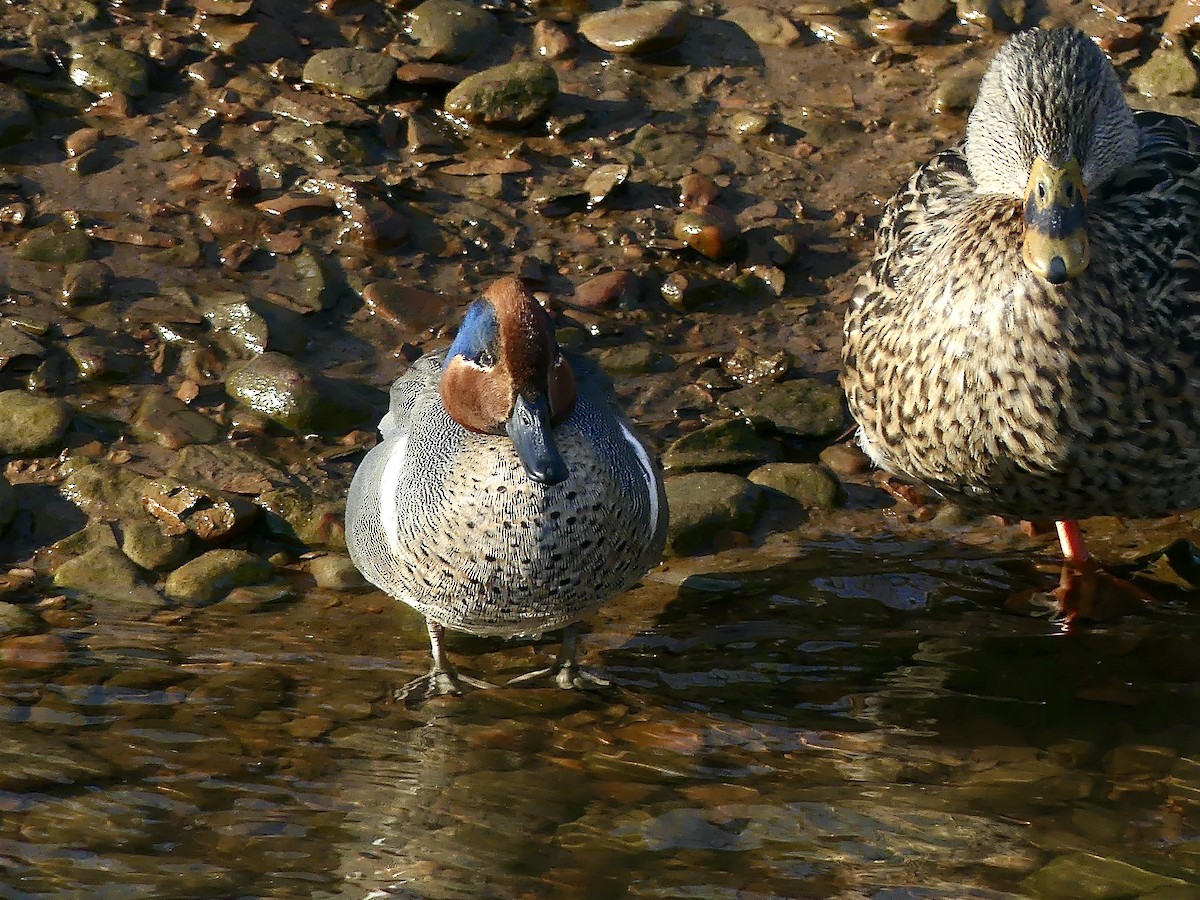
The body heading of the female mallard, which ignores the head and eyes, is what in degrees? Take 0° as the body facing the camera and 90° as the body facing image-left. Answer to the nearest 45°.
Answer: approximately 0°

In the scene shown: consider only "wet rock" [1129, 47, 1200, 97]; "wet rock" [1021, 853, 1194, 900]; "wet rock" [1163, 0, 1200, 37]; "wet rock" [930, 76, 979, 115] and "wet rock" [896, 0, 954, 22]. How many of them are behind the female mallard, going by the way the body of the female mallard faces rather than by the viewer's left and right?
4

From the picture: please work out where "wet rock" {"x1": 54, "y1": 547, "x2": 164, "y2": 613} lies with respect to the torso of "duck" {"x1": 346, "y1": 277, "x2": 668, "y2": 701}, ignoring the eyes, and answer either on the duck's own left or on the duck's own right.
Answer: on the duck's own right

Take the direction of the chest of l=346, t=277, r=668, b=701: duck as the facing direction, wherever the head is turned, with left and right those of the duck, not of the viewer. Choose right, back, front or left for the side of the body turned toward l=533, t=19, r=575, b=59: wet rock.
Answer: back

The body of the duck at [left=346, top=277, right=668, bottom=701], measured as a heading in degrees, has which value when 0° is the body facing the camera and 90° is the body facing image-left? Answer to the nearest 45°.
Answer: approximately 0°

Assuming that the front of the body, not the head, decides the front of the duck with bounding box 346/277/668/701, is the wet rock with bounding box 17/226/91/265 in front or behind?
behind

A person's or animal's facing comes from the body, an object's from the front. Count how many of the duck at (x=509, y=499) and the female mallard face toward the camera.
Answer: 2

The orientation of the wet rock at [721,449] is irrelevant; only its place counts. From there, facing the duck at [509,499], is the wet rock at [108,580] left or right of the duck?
right
